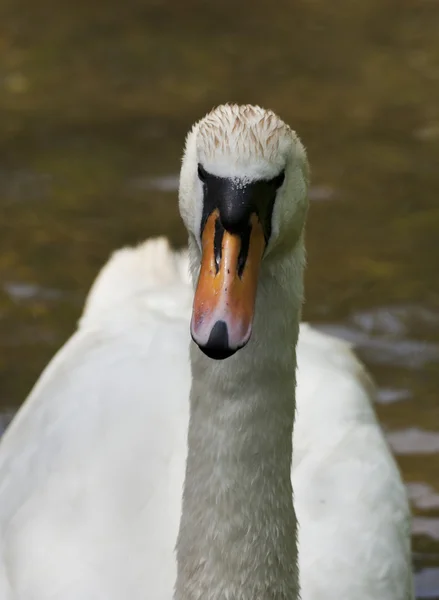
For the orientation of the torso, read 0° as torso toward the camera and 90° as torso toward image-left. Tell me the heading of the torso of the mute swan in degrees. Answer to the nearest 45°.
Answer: approximately 0°
